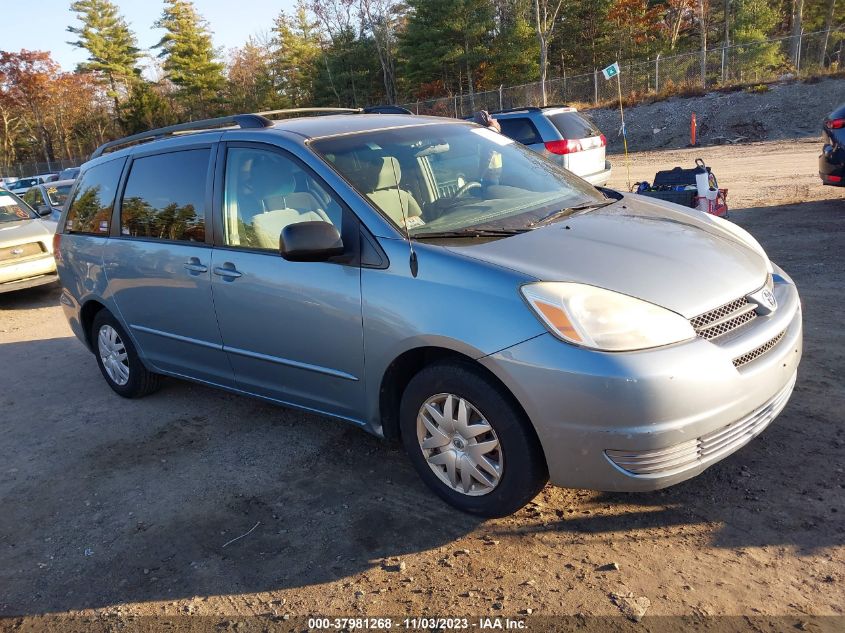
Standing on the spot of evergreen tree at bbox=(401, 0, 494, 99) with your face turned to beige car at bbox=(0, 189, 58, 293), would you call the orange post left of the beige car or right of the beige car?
left

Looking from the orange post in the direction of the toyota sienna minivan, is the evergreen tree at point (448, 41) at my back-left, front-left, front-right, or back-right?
back-right

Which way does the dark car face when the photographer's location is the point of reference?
facing away from the viewer and to the right of the viewer

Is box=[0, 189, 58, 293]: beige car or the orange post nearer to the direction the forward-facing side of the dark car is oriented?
the orange post

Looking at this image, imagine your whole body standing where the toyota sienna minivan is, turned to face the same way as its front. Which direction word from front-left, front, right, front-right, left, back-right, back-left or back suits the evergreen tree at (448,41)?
back-left

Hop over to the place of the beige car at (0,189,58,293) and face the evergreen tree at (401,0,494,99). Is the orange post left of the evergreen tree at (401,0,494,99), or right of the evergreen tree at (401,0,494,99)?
right

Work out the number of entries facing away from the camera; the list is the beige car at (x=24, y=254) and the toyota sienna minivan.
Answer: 0

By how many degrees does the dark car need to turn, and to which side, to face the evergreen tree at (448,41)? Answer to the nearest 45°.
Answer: approximately 90° to its left

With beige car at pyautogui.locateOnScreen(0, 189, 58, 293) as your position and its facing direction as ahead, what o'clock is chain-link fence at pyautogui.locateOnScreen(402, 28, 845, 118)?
The chain-link fence is roughly at 10 o'clock from the beige car.

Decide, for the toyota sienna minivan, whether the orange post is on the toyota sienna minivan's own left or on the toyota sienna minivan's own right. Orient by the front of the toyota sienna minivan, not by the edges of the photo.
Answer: on the toyota sienna minivan's own left

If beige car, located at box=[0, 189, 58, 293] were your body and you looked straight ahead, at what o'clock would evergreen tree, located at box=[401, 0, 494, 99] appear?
The evergreen tree is roughly at 9 o'clock from the beige car.

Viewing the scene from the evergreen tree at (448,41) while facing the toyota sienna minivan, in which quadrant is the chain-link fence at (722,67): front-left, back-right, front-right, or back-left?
front-left

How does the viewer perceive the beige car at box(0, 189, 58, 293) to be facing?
facing the viewer and to the right of the viewer

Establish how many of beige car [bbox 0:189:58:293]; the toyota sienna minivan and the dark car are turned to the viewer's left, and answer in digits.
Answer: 0

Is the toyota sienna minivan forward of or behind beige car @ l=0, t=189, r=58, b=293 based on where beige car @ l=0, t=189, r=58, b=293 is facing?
forward

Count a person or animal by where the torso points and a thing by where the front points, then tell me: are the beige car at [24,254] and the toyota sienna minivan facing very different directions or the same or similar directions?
same or similar directions

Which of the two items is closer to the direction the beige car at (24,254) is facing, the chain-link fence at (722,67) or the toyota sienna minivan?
the toyota sienna minivan

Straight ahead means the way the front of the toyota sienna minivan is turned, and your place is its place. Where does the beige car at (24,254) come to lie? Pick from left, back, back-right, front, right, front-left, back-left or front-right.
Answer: back

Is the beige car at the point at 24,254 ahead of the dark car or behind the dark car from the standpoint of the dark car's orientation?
behind
